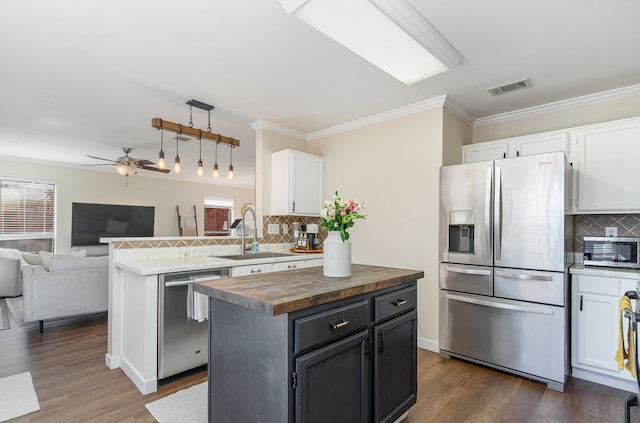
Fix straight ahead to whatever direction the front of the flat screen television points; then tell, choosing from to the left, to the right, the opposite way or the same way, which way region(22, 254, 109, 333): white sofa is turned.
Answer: the opposite way

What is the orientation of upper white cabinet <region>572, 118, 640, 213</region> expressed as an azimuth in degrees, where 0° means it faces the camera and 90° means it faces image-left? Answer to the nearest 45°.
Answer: approximately 45°

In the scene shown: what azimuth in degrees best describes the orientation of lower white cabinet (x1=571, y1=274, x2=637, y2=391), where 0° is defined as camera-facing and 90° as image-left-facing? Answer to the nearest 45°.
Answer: approximately 45°
